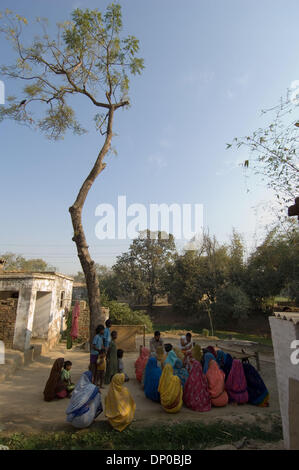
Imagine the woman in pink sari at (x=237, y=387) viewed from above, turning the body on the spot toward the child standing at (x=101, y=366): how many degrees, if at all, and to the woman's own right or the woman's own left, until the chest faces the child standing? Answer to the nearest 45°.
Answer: approximately 90° to the woman's own left

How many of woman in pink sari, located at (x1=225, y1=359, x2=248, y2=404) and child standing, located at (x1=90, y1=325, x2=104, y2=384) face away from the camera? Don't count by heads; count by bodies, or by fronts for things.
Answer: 1

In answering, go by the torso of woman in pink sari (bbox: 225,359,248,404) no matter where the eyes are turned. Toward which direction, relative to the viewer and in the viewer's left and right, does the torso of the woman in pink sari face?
facing away from the viewer

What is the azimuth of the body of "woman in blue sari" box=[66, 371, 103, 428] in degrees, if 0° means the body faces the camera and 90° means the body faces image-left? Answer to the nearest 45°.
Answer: approximately 225°

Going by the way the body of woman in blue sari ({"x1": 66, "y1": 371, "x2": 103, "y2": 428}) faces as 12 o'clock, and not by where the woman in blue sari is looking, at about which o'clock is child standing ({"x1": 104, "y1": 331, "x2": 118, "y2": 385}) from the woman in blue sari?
The child standing is roughly at 11 o'clock from the woman in blue sari.
